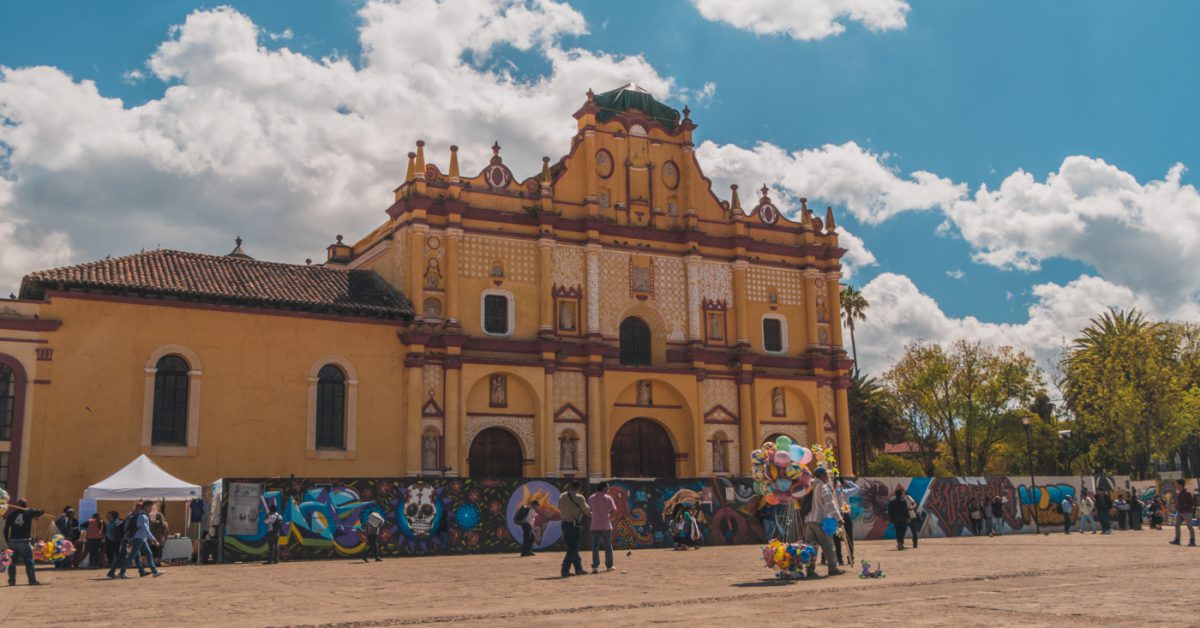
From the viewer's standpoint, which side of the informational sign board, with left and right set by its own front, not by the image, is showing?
front

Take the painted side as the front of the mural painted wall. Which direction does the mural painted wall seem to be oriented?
toward the camera

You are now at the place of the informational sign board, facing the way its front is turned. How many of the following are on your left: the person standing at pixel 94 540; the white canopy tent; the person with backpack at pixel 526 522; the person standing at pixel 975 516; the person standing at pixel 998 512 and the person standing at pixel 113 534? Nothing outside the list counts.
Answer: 3

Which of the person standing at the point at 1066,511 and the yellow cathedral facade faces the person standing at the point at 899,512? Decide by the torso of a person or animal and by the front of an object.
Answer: the yellow cathedral facade

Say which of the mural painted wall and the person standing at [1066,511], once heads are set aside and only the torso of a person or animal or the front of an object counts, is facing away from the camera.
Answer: the person standing

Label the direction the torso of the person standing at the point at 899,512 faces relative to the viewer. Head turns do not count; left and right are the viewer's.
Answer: facing away from the viewer

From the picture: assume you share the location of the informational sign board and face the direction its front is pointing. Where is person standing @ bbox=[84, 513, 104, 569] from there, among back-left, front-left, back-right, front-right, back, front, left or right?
right

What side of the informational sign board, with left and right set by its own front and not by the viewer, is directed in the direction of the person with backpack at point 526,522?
left
